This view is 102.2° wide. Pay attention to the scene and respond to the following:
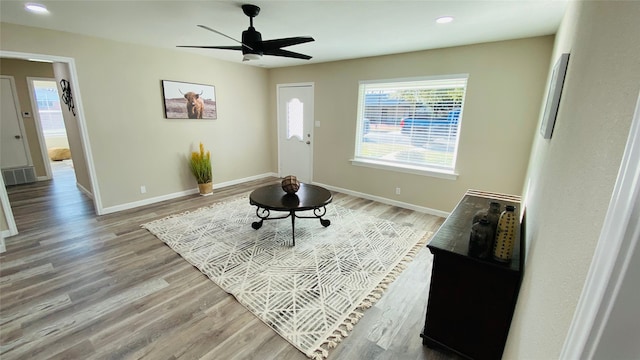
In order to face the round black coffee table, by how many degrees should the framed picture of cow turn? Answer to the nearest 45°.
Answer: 0° — it already faces it

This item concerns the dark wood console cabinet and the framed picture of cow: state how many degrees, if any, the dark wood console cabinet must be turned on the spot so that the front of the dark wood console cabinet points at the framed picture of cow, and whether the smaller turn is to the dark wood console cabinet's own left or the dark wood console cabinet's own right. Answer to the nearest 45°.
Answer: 0° — it already faces it

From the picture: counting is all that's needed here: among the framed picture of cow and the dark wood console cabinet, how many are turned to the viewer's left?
1

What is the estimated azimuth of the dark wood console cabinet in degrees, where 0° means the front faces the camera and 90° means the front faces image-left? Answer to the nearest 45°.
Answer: approximately 90°

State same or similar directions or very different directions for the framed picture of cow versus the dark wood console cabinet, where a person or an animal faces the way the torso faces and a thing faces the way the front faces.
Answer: very different directions

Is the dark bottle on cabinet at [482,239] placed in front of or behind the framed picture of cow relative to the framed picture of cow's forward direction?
in front

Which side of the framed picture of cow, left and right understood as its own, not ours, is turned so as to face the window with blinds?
front

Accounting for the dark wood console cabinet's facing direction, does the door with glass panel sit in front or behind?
in front

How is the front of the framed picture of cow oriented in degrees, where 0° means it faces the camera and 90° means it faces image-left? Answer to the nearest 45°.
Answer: approximately 315°

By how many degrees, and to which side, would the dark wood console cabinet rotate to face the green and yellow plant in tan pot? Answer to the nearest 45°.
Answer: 0° — it already faces it
